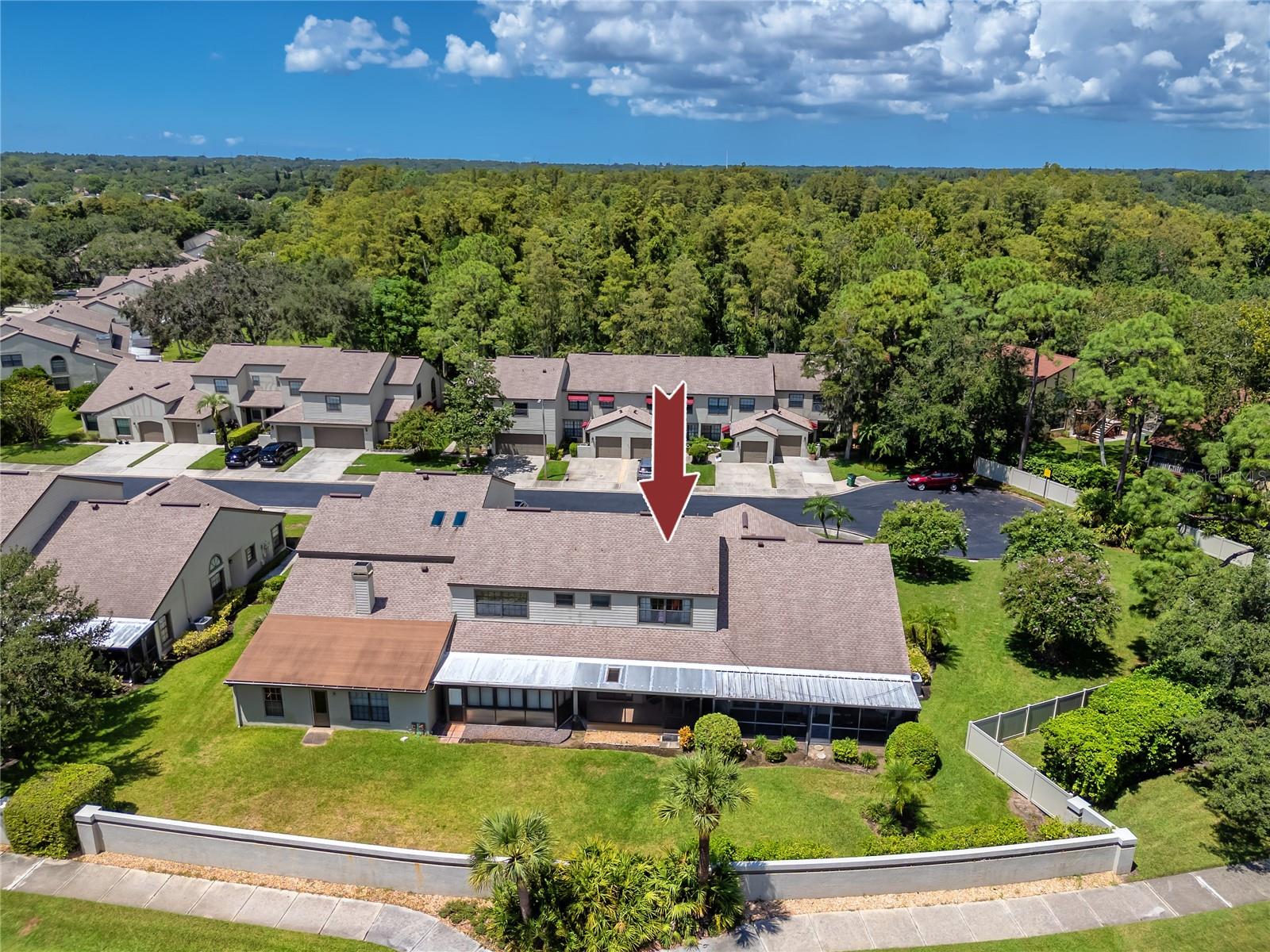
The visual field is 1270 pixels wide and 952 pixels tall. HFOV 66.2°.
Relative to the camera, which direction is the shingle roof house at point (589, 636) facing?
away from the camera

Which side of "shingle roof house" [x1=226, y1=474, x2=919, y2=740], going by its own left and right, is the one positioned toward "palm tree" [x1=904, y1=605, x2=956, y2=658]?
right

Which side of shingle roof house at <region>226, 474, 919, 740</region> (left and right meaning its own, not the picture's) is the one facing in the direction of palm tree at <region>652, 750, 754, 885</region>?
back

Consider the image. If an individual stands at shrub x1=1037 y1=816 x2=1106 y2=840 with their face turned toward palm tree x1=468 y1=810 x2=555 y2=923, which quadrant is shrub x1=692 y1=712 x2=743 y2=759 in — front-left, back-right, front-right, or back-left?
front-right

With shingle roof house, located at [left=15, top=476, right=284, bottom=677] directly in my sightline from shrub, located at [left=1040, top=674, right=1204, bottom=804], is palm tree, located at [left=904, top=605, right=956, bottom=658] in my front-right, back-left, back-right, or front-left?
front-right

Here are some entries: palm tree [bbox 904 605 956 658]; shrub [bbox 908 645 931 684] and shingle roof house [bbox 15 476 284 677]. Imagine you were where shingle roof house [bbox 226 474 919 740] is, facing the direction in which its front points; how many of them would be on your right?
2

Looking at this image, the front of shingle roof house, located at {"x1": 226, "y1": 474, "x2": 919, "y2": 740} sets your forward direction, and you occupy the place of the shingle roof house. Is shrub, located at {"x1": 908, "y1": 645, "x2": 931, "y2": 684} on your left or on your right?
on your right

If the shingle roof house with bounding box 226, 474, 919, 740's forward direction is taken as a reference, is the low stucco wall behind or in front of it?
behind

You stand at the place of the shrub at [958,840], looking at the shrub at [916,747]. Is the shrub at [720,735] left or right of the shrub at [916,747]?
left

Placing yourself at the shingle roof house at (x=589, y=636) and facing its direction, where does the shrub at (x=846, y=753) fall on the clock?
The shrub is roughly at 4 o'clock from the shingle roof house.

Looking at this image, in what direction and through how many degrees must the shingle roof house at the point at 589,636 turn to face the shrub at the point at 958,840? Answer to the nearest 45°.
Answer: approximately 135° to its right

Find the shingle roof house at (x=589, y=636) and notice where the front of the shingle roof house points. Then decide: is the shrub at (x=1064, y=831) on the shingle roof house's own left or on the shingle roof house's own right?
on the shingle roof house's own right

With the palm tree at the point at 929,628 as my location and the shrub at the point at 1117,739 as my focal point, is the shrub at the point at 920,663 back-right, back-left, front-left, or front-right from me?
front-right
